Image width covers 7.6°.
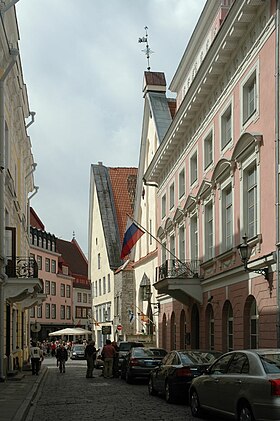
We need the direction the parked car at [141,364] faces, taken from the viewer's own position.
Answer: facing away from the viewer and to the left of the viewer

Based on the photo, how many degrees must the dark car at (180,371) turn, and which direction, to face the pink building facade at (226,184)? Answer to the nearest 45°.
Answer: approximately 45° to its right

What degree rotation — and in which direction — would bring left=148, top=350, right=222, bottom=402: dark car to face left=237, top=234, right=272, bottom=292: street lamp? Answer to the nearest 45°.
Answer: approximately 90° to its right

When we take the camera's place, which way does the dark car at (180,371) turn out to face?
facing away from the viewer and to the left of the viewer
